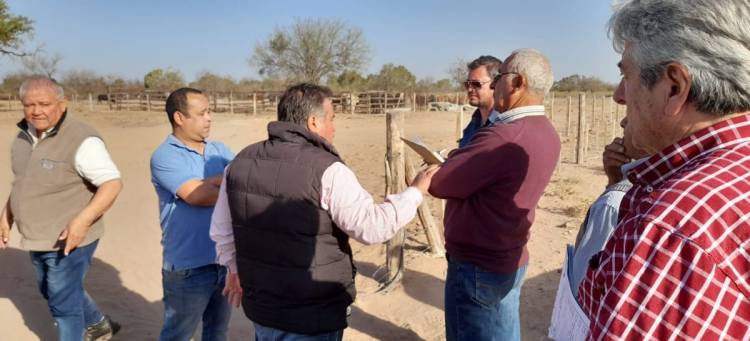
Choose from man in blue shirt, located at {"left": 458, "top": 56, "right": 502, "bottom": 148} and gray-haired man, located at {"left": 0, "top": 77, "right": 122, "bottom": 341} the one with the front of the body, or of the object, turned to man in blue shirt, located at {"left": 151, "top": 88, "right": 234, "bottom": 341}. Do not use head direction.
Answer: man in blue shirt, located at {"left": 458, "top": 56, "right": 502, "bottom": 148}

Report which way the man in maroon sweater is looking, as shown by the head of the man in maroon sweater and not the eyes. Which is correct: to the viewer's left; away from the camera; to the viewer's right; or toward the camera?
to the viewer's left

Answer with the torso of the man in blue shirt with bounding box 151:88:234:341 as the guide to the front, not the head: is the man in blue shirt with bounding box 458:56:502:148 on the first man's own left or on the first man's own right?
on the first man's own left

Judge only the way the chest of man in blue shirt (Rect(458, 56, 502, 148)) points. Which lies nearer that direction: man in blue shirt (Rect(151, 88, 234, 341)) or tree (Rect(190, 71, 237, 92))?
the man in blue shirt

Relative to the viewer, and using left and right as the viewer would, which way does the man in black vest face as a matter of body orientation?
facing away from the viewer and to the right of the viewer

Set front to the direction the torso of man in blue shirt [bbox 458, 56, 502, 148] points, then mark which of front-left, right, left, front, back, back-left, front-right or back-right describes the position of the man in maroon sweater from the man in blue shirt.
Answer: front-left

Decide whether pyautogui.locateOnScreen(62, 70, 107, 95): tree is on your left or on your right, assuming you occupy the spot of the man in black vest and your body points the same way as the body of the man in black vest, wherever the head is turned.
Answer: on your left

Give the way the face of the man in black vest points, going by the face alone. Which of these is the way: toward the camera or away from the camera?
away from the camera

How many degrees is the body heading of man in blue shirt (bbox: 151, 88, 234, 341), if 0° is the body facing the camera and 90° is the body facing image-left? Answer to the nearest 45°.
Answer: approximately 315°

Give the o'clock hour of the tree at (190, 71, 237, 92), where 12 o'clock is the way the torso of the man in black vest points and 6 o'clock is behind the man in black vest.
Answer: The tree is roughly at 10 o'clock from the man in black vest.

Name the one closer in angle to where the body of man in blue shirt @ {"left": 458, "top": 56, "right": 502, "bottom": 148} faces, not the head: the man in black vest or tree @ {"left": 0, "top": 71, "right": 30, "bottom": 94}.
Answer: the man in black vest
